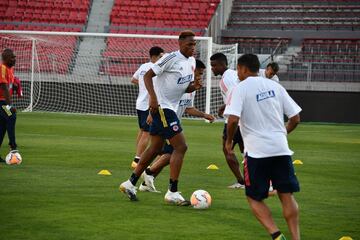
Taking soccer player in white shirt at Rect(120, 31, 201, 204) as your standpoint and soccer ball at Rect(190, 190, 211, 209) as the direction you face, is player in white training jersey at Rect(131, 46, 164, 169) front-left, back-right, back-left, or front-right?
back-left

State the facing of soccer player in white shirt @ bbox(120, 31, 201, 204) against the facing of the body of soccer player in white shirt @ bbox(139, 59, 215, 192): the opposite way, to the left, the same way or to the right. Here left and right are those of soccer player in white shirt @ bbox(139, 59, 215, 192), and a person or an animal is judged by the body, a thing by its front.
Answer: the same way

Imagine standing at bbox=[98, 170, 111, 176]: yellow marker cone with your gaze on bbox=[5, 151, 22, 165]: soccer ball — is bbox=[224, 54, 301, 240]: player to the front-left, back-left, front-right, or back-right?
back-left
